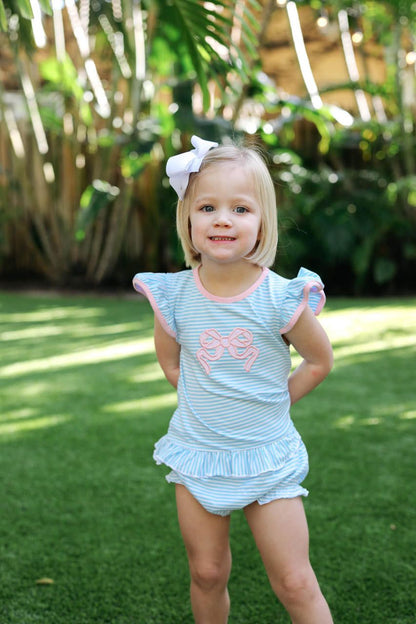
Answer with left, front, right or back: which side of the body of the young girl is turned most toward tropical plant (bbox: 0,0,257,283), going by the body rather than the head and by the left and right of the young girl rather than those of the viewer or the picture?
back

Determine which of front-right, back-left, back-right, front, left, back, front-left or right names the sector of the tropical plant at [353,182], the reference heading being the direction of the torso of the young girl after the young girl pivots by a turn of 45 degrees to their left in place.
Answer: back-left

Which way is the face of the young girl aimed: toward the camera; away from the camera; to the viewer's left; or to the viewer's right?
toward the camera

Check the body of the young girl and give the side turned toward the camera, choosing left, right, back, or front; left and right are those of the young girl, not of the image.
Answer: front
